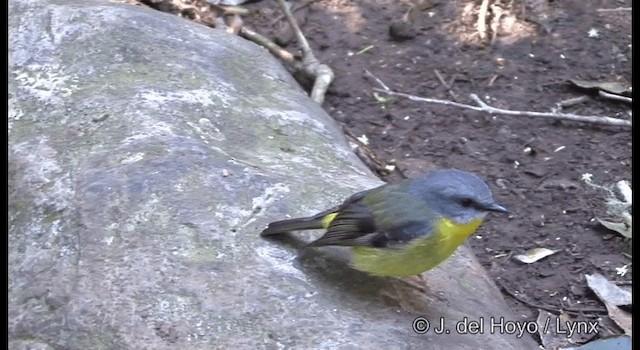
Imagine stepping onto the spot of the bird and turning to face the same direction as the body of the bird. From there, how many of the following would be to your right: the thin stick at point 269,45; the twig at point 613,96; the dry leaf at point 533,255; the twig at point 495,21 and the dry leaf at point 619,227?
0

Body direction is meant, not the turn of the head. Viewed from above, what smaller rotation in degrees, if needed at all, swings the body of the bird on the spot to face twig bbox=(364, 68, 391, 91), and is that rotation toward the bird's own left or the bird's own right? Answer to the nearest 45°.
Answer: approximately 90° to the bird's own left

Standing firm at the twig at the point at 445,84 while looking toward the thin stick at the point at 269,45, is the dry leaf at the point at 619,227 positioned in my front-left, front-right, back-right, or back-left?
back-left

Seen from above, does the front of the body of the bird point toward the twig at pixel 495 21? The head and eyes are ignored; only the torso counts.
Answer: no

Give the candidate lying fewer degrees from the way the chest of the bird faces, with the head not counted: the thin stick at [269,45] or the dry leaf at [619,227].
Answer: the dry leaf

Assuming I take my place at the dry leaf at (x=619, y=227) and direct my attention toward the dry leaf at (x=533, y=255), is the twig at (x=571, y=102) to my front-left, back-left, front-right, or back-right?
back-right

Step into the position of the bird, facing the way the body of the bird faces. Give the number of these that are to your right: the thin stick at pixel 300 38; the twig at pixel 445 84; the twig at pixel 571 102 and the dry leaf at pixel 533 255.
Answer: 0

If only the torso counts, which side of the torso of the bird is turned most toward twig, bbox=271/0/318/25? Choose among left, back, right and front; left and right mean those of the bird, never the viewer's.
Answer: left

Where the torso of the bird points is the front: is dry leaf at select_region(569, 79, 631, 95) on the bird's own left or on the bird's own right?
on the bird's own left

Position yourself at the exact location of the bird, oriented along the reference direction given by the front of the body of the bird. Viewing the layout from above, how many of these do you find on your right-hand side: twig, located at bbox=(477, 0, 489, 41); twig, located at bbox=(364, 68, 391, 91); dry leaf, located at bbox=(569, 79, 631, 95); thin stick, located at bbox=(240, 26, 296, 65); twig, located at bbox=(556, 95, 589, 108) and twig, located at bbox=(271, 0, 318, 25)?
0

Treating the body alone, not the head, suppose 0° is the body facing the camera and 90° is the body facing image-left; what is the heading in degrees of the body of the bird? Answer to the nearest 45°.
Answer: approximately 270°

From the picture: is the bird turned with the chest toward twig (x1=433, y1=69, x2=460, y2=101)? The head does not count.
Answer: no

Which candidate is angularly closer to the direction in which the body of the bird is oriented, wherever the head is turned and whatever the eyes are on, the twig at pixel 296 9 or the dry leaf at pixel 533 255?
the dry leaf

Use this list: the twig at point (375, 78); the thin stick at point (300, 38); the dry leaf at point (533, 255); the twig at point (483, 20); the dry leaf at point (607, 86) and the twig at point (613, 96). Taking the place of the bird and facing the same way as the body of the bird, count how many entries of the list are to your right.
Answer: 0

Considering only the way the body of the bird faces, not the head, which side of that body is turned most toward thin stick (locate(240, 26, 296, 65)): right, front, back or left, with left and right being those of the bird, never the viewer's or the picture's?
left

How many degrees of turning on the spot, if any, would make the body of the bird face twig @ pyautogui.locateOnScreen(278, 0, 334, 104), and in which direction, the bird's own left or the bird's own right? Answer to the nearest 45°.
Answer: approximately 90° to the bird's own left
